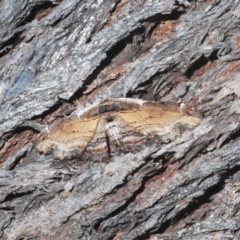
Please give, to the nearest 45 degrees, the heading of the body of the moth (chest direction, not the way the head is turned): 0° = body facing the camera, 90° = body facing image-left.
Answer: approximately 180°
